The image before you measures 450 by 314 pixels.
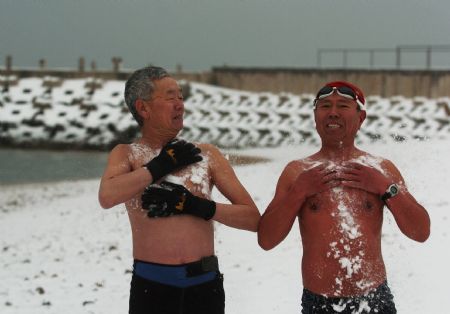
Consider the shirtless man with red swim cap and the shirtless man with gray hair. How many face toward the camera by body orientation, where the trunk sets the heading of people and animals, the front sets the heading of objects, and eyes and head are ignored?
2

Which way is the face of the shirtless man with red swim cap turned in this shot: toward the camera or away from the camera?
toward the camera

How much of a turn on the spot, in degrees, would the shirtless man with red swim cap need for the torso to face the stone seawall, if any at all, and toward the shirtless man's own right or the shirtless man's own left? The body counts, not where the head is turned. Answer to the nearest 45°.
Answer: approximately 180°

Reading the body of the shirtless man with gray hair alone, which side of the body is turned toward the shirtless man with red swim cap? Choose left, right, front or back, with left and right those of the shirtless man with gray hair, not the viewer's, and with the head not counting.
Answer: left

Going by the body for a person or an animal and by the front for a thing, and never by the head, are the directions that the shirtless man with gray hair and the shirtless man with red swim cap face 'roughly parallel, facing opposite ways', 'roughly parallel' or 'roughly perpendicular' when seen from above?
roughly parallel

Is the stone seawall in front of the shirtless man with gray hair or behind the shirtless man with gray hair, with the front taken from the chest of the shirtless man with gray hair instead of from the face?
behind

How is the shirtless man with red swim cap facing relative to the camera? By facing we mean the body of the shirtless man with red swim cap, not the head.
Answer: toward the camera

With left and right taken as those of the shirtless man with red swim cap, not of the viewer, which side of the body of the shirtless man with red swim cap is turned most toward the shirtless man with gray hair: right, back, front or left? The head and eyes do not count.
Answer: right

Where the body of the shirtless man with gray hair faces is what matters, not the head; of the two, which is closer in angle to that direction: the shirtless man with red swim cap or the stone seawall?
the shirtless man with red swim cap

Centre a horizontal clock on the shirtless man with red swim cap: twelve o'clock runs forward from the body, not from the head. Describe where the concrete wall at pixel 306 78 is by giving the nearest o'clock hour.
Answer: The concrete wall is roughly at 6 o'clock from the shirtless man with red swim cap.

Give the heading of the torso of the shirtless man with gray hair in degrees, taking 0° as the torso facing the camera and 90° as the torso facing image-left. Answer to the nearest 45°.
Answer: approximately 0°
